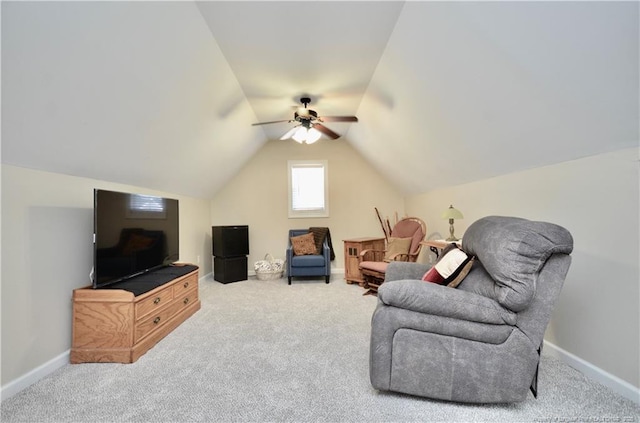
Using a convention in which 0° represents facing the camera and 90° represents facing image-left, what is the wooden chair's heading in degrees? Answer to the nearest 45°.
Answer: approximately 45°

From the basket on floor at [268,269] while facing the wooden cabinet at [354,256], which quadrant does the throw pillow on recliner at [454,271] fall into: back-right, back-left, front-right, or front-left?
front-right

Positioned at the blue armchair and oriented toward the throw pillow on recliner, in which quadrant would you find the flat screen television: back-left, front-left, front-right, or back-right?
front-right

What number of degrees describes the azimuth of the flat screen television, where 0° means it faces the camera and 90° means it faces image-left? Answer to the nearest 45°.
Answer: approximately 315°

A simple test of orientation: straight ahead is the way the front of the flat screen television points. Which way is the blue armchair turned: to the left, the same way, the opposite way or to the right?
to the right

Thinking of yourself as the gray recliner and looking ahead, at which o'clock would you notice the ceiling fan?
The ceiling fan is roughly at 1 o'clock from the gray recliner.

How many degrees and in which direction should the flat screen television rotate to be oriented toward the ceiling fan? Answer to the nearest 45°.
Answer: approximately 45° to its left

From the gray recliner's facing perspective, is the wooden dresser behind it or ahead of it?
ahead

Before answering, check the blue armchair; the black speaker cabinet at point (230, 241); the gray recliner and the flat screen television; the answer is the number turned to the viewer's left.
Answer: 1

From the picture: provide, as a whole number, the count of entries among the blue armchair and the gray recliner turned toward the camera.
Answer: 1

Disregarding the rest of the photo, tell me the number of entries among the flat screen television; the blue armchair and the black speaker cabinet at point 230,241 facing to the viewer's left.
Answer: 0

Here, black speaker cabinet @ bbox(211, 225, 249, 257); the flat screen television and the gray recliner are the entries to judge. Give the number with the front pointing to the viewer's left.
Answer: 1

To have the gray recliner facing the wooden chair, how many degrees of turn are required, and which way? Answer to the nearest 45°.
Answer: approximately 45° to its right

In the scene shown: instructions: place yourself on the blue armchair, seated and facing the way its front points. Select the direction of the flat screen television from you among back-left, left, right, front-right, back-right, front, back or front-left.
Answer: front-right

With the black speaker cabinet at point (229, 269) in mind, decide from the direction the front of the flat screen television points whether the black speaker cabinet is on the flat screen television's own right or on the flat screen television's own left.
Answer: on the flat screen television's own left

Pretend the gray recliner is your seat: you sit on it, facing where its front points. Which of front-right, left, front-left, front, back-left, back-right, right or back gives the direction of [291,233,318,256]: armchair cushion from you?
front-right

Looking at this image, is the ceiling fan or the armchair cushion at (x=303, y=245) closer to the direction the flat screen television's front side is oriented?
the ceiling fan

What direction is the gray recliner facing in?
to the viewer's left

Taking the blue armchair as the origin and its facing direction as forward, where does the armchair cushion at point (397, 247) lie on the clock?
The armchair cushion is roughly at 10 o'clock from the blue armchair.

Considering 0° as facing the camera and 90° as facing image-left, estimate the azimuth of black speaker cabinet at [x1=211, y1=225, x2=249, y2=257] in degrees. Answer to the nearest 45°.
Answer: approximately 315°

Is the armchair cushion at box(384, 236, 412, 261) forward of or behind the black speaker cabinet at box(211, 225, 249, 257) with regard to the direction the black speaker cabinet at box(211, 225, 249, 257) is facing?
forward
